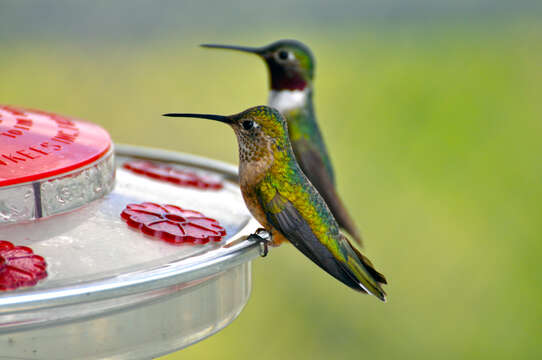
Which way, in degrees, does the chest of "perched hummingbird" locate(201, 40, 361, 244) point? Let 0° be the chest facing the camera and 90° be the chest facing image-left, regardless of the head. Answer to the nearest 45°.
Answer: approximately 90°

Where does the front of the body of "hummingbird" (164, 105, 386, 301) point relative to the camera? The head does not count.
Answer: to the viewer's left

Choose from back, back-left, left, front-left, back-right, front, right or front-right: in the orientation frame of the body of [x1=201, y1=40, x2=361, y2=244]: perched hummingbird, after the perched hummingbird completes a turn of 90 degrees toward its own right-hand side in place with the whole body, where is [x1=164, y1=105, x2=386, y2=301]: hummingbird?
back
